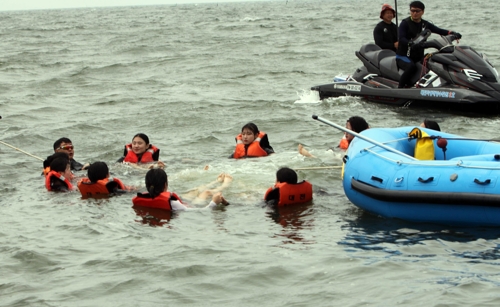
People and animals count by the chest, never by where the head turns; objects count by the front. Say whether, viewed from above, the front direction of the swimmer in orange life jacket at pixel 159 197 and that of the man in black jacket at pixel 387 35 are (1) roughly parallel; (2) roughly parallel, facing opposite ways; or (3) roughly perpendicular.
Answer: roughly perpendicular

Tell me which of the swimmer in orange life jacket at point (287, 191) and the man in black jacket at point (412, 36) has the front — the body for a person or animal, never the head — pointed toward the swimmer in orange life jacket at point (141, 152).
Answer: the swimmer in orange life jacket at point (287, 191)

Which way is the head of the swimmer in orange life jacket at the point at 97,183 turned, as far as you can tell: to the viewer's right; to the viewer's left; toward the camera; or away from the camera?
away from the camera

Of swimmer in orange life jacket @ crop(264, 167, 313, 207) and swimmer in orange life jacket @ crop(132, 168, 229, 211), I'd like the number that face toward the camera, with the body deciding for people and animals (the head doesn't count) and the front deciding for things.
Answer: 0

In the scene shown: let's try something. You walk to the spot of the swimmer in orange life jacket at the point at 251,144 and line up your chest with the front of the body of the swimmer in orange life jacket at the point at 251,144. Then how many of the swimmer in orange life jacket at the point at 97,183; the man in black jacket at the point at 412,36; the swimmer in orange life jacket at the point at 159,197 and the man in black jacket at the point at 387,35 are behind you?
2

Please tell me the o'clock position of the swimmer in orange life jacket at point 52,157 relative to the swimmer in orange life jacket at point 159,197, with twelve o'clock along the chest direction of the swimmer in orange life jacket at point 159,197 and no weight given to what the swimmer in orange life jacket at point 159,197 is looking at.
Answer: the swimmer in orange life jacket at point 52,157 is roughly at 9 o'clock from the swimmer in orange life jacket at point 159,197.

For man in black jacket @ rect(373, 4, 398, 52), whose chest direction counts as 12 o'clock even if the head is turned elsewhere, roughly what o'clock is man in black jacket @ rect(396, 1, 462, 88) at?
man in black jacket @ rect(396, 1, 462, 88) is roughly at 1 o'clock from man in black jacket @ rect(373, 4, 398, 52).

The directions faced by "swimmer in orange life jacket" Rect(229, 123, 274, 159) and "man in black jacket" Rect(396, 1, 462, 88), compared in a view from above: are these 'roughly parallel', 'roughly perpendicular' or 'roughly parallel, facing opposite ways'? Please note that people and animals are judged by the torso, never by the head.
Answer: roughly perpendicular

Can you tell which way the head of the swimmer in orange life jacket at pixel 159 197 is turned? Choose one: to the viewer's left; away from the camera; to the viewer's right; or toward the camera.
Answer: away from the camera

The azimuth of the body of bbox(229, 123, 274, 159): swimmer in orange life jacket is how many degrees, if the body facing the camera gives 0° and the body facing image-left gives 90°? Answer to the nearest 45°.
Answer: approximately 45°

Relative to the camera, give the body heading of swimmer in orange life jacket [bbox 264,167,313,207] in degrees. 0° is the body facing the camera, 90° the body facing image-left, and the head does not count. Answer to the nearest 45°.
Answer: approximately 135°

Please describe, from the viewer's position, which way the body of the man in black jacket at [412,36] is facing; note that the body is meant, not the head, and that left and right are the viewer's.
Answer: facing the viewer and to the right of the viewer

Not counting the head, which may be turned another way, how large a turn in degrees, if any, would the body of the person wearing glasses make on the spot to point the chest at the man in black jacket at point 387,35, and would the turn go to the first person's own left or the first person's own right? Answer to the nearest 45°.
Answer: approximately 90° to the first person's own left

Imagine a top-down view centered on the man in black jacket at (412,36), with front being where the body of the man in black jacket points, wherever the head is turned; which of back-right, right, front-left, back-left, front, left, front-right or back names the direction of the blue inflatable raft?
front-right
